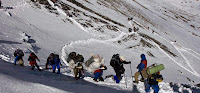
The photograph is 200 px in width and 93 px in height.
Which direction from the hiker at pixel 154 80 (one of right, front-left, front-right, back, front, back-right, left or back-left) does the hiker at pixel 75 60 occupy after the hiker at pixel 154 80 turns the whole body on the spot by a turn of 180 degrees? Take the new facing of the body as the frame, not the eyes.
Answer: front

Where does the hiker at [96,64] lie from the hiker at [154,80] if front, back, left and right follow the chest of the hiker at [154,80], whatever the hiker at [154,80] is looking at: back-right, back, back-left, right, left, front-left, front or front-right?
back
